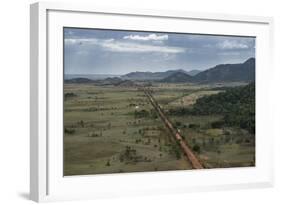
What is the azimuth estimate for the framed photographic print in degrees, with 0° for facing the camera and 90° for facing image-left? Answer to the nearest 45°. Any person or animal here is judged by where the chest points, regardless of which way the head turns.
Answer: approximately 315°
